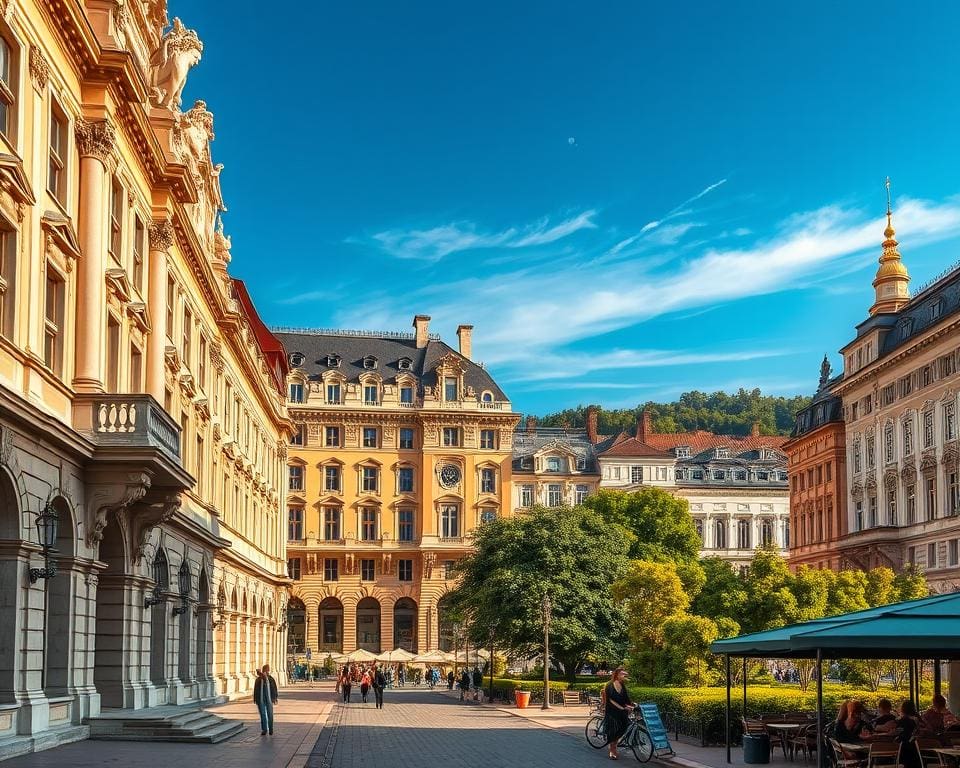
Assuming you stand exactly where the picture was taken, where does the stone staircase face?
facing to the right of the viewer

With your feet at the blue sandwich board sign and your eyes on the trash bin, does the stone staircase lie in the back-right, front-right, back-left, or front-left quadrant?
back-right

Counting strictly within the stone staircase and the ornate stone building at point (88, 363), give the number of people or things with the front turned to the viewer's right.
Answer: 2

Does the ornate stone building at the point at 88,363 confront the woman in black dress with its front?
yes

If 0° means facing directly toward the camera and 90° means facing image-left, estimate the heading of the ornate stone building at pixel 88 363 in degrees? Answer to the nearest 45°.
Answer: approximately 270°

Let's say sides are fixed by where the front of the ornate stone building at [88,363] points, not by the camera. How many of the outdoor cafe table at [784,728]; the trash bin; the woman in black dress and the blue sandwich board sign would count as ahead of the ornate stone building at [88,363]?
4
